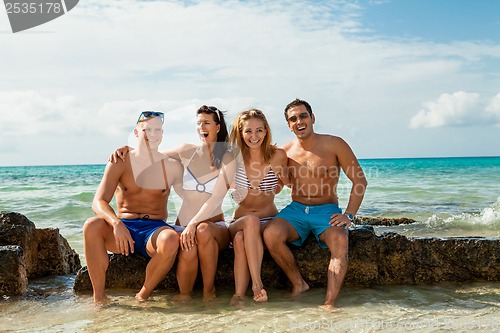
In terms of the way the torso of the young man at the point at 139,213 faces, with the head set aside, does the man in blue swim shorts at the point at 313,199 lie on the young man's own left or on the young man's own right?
on the young man's own left

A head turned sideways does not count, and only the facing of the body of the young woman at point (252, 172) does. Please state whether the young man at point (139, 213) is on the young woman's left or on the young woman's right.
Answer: on the young woman's right

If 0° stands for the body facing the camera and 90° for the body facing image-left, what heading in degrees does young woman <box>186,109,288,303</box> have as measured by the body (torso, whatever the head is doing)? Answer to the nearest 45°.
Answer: approximately 0°

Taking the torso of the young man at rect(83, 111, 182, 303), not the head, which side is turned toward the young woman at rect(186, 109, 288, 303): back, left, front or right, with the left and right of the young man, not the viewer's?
left

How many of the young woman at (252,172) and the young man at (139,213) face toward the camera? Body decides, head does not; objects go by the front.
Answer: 2

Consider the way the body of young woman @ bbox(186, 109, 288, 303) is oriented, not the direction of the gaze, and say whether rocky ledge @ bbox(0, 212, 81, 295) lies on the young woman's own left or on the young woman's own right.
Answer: on the young woman's own right

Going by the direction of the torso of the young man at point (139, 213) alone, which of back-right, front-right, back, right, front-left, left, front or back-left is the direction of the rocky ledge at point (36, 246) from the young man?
back-right

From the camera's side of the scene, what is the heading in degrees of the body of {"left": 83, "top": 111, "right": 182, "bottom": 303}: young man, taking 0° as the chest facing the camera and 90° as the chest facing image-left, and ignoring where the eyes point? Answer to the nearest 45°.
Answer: approximately 0°

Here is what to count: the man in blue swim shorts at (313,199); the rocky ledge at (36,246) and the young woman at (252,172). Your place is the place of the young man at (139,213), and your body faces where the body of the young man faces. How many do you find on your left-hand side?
2
